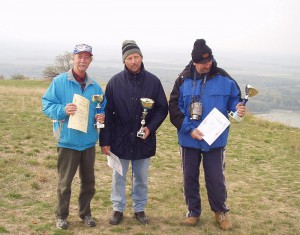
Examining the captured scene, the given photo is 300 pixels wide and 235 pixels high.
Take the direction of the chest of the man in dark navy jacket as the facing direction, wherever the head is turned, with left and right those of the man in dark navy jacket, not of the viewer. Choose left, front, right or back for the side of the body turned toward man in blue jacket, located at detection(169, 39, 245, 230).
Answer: left

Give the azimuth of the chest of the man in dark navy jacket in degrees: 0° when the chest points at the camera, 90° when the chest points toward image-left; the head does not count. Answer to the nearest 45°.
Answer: approximately 0°

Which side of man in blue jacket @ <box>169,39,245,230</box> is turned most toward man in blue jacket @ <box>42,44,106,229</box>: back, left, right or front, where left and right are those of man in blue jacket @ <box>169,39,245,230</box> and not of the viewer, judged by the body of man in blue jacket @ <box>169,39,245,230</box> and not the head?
right

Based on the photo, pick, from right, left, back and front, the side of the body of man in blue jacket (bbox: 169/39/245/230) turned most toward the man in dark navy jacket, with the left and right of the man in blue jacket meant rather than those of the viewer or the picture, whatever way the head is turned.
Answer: right

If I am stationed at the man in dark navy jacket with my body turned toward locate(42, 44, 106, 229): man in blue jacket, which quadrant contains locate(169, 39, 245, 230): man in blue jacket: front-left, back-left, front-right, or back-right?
back-left

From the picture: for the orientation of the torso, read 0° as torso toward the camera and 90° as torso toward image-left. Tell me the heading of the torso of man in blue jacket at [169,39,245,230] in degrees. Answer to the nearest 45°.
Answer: approximately 0°

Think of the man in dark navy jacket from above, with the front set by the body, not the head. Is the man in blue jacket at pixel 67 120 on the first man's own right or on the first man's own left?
on the first man's own right
